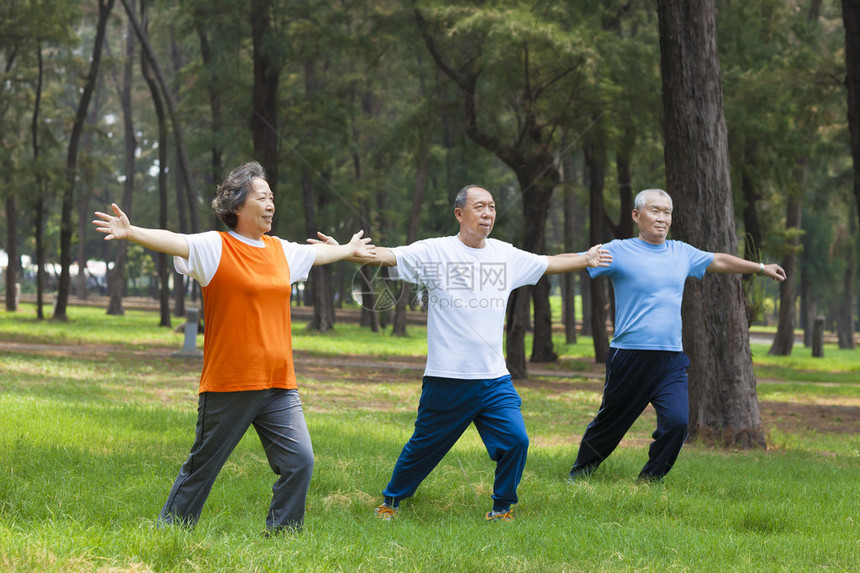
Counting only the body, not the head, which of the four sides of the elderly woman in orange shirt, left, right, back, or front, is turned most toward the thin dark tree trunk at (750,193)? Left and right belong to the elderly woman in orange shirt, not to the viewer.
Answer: left

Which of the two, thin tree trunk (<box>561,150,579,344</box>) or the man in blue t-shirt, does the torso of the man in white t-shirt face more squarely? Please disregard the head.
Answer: the man in blue t-shirt

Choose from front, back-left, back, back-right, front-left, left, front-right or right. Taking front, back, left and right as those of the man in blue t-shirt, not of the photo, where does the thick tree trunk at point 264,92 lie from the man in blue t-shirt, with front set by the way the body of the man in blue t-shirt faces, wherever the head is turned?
back

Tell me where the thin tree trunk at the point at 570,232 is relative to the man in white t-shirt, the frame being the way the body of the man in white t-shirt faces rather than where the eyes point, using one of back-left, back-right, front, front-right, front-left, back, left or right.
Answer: back-left

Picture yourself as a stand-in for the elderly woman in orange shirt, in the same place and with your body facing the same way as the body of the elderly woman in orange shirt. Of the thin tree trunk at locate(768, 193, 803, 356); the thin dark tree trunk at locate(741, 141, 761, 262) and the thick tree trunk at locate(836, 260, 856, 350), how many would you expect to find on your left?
3

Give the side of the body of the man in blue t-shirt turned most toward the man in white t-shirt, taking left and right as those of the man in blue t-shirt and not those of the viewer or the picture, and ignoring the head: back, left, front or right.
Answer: right
